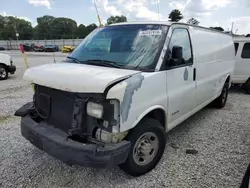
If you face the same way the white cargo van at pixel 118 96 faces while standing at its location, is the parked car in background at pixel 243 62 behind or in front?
behind

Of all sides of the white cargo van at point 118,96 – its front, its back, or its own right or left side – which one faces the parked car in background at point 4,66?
right

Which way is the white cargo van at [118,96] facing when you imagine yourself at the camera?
facing the viewer and to the left of the viewer
